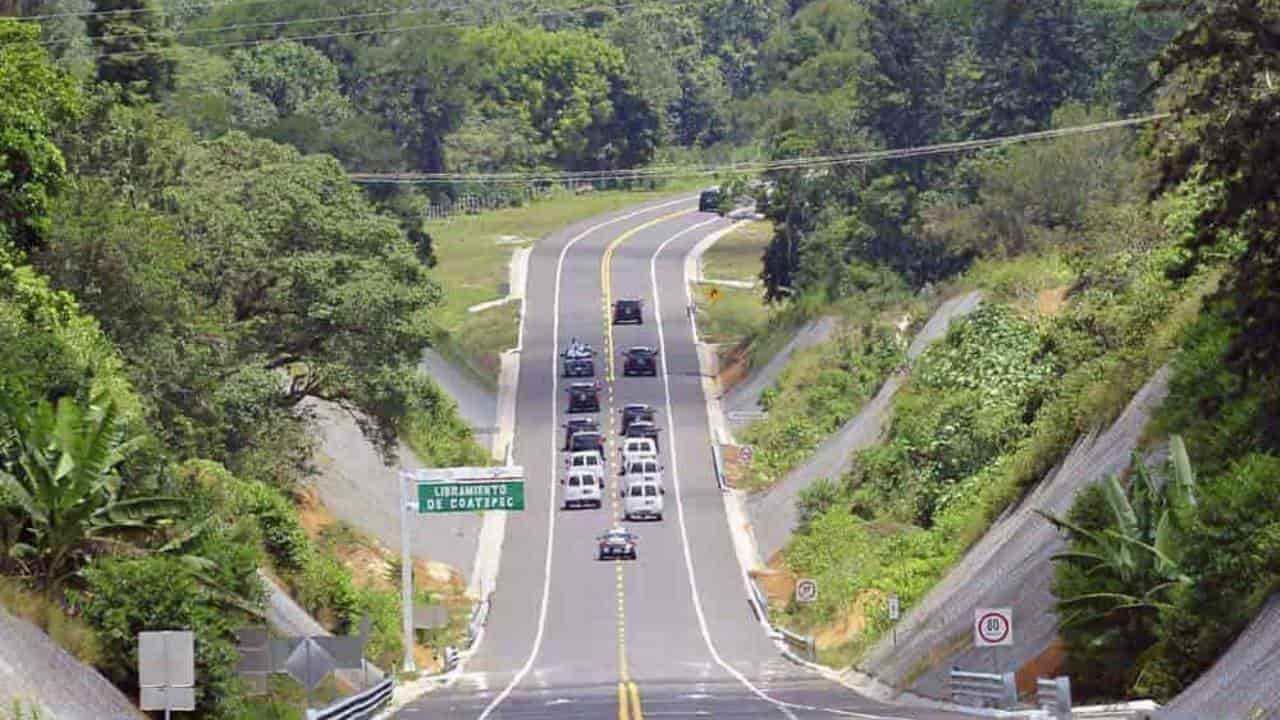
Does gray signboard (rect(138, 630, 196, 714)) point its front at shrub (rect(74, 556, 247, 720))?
yes

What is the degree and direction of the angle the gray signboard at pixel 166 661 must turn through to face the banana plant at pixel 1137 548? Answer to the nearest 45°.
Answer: approximately 90° to its right

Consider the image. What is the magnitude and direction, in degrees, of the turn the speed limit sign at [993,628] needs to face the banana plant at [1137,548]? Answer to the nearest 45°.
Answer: approximately 90° to its left

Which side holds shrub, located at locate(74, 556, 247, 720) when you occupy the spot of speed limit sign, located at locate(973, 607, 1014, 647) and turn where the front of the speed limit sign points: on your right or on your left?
on your right

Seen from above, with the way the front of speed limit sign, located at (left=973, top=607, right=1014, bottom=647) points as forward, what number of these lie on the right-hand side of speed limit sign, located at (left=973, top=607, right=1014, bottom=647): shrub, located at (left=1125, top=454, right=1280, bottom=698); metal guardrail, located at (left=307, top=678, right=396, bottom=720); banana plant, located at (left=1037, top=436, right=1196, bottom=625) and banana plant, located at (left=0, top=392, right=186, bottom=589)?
2

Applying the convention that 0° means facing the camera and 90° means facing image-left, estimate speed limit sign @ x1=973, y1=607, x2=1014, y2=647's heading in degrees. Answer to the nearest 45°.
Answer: approximately 0°

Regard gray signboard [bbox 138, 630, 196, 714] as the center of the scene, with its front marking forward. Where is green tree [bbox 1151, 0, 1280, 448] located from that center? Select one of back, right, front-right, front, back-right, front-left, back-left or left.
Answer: right

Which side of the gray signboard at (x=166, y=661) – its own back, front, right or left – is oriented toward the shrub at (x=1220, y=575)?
right

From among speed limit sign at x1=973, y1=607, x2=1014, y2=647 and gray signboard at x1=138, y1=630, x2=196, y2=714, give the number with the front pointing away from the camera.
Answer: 1

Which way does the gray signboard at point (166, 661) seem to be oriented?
away from the camera
